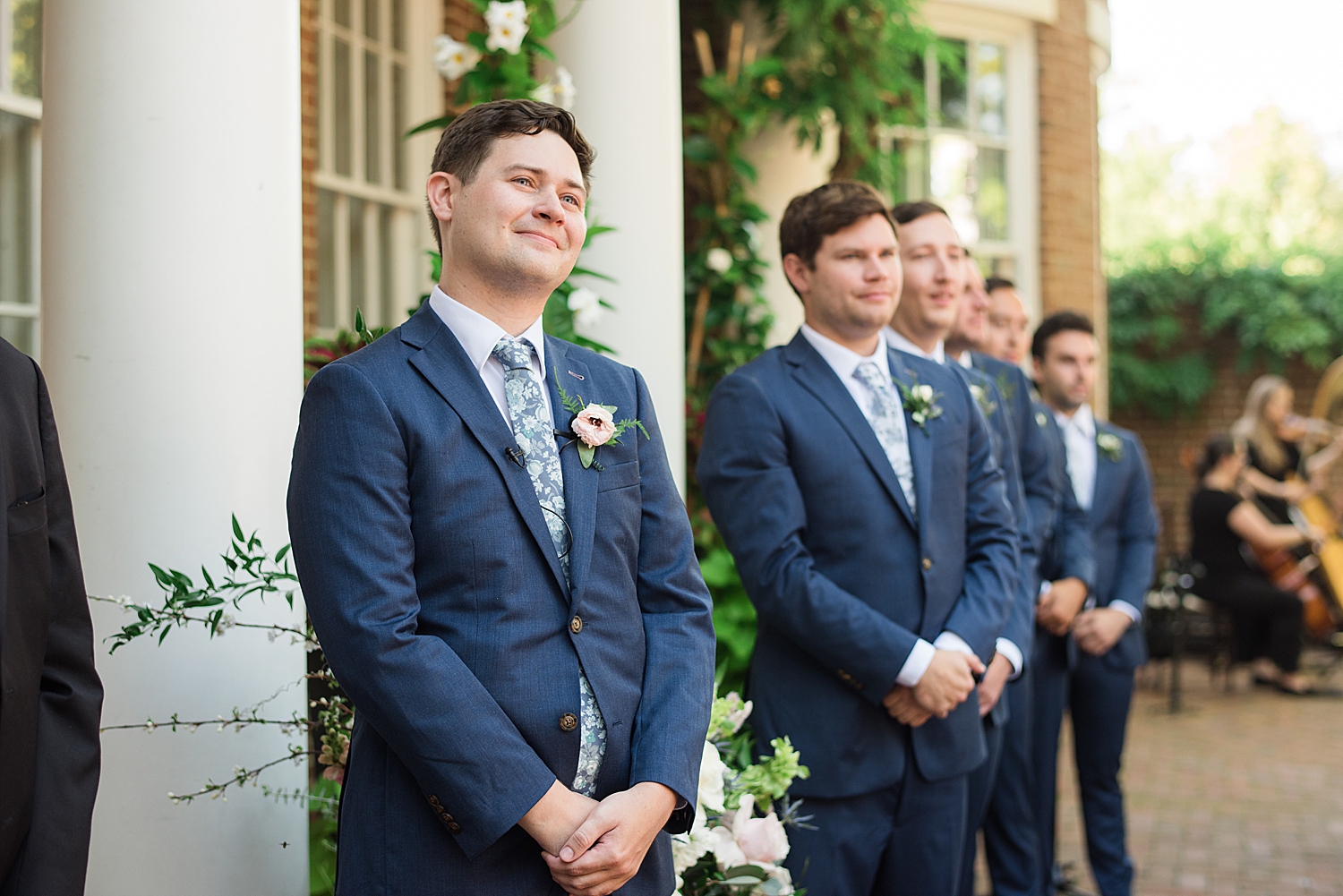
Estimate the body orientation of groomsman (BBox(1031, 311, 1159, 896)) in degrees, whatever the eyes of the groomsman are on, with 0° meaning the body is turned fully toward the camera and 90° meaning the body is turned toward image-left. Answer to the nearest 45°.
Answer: approximately 0°

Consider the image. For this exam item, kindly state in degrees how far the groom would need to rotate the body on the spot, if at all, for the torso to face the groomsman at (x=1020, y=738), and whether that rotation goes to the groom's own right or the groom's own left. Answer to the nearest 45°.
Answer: approximately 90° to the groom's own left

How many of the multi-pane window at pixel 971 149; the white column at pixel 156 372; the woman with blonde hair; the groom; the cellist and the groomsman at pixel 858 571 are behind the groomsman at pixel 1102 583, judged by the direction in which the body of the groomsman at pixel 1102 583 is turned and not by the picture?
3

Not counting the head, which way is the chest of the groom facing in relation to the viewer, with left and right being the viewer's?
facing the viewer and to the right of the viewer

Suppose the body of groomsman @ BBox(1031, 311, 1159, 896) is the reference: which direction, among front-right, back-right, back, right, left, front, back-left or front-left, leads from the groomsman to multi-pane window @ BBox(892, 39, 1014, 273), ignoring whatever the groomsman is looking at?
back

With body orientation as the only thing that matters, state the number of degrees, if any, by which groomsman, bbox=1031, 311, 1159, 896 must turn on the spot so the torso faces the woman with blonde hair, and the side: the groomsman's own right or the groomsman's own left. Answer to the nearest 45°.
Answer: approximately 180°

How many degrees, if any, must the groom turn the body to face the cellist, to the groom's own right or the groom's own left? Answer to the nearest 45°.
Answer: approximately 90° to the groom's own left

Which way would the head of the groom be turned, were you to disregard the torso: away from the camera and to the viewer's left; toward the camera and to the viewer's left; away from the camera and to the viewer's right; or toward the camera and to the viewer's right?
toward the camera and to the viewer's right

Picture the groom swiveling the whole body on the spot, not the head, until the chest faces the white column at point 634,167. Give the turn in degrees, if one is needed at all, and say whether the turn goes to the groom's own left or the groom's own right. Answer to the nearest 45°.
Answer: approximately 135° to the groom's own left
